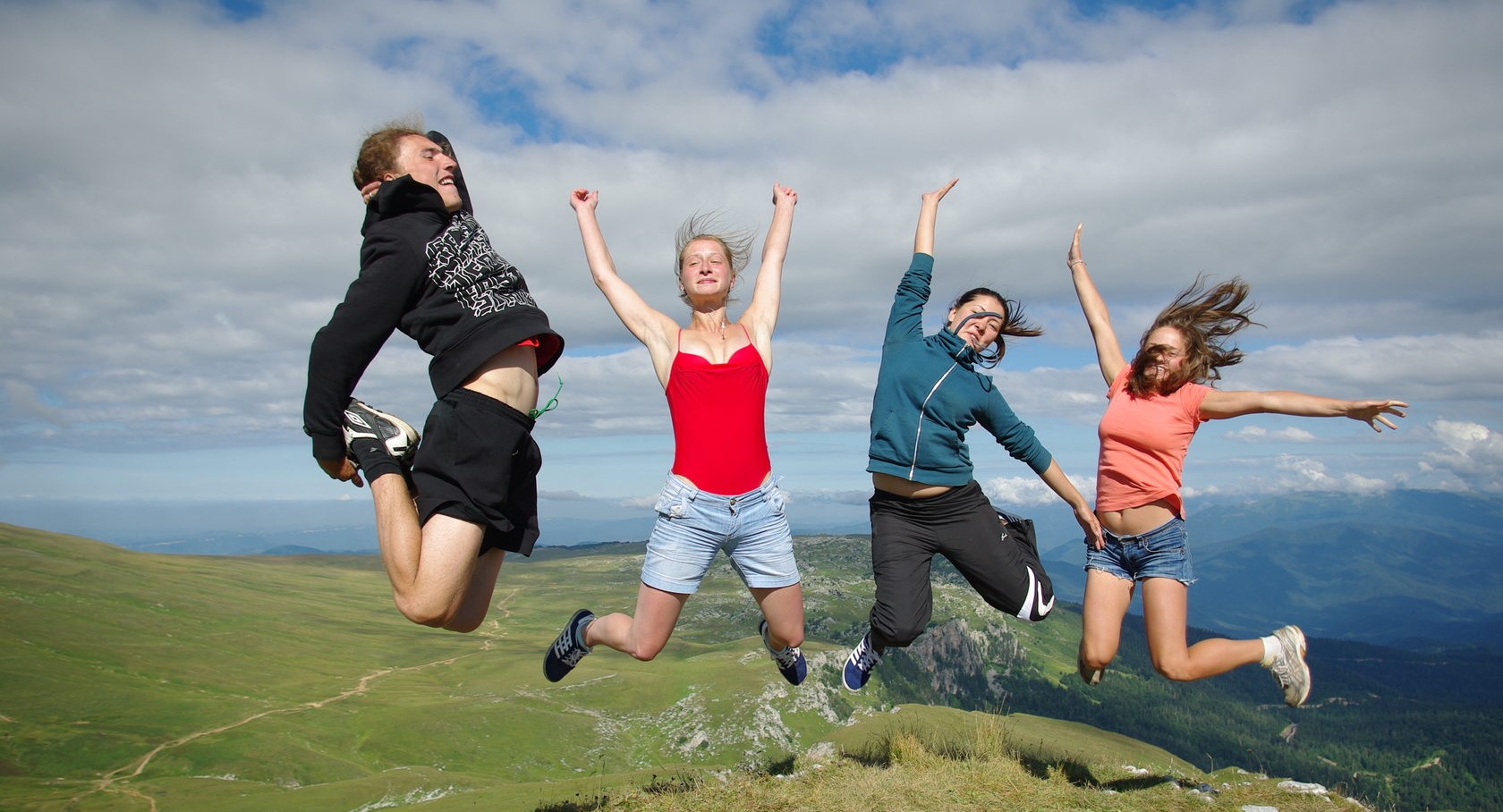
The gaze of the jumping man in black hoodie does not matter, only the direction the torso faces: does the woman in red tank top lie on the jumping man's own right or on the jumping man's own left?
on the jumping man's own left

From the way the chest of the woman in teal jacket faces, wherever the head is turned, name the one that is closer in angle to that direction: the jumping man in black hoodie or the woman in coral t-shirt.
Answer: the jumping man in black hoodie

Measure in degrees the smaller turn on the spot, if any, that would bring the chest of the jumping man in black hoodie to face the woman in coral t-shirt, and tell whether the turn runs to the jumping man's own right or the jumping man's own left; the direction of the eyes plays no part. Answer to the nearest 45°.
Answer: approximately 45° to the jumping man's own left

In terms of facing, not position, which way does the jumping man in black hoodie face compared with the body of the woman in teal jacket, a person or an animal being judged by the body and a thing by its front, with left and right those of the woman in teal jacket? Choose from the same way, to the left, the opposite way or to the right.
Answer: to the left

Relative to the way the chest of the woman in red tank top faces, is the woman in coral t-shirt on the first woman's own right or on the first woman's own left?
on the first woman's own left

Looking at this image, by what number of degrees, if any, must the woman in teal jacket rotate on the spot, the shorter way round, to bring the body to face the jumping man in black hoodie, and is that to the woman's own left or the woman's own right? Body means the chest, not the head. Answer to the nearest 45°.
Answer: approximately 45° to the woman's own right

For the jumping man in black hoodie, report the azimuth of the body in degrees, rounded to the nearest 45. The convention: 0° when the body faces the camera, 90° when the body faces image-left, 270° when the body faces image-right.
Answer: approximately 315°

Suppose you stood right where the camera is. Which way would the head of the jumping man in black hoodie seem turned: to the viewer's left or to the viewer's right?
to the viewer's right

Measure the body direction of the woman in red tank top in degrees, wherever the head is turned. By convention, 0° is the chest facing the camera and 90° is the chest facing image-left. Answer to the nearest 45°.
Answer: approximately 0°

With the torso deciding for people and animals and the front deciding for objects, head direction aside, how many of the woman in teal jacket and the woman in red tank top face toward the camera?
2
